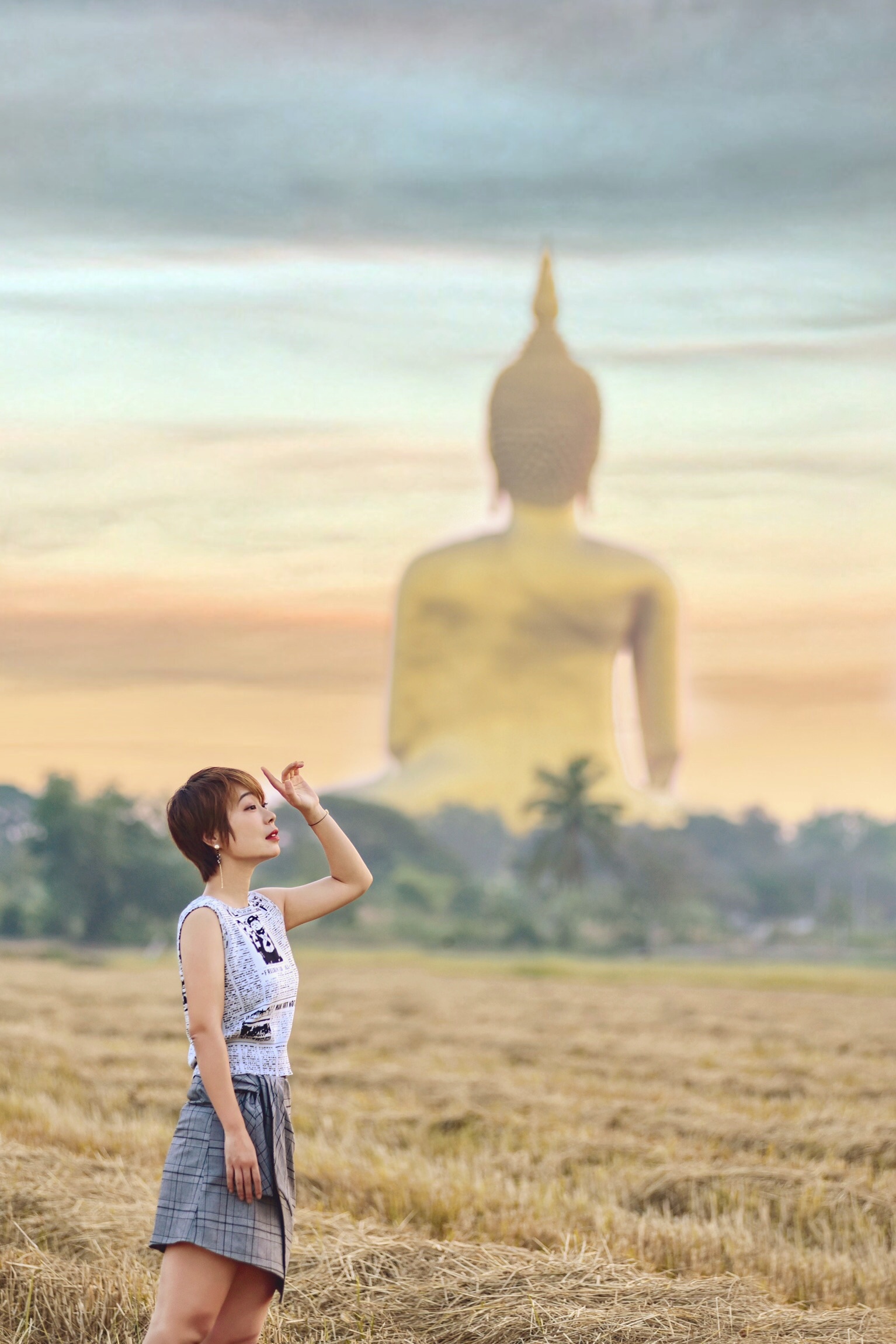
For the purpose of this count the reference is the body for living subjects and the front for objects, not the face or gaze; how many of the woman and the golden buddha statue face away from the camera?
1

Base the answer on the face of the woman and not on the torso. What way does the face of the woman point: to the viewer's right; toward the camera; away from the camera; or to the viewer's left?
to the viewer's right

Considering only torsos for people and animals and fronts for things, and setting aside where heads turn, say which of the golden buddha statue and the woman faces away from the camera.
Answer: the golden buddha statue

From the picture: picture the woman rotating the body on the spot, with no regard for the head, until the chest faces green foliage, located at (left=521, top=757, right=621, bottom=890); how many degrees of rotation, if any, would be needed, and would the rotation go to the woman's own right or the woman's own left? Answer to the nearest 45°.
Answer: approximately 135° to the woman's own left

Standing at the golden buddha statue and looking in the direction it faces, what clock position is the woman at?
The woman is roughly at 6 o'clock from the golden buddha statue.

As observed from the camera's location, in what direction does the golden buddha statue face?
facing away from the viewer
